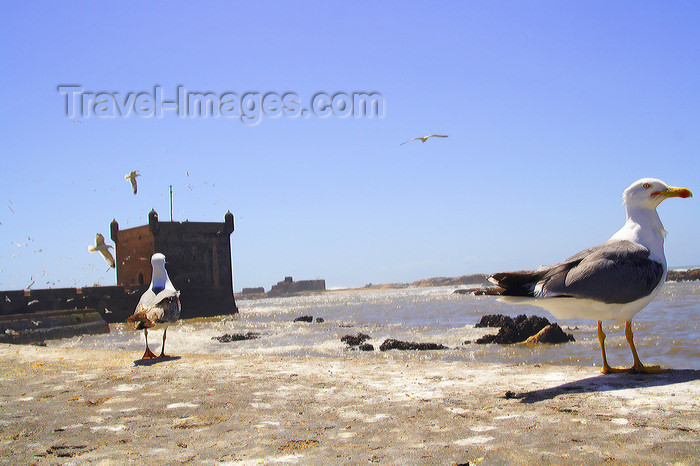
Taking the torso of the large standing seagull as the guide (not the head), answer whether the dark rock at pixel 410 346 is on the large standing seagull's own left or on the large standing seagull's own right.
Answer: on the large standing seagull's own left

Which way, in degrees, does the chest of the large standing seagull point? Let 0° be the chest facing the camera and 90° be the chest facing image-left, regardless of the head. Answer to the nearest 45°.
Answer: approximately 270°

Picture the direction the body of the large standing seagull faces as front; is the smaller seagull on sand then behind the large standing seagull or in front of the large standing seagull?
behind

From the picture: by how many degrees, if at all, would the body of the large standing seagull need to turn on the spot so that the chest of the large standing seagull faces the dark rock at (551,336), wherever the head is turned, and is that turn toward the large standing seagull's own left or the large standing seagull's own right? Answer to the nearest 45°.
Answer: approximately 90° to the large standing seagull's own left

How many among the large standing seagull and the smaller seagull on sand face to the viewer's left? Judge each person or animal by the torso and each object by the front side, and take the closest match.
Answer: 0
